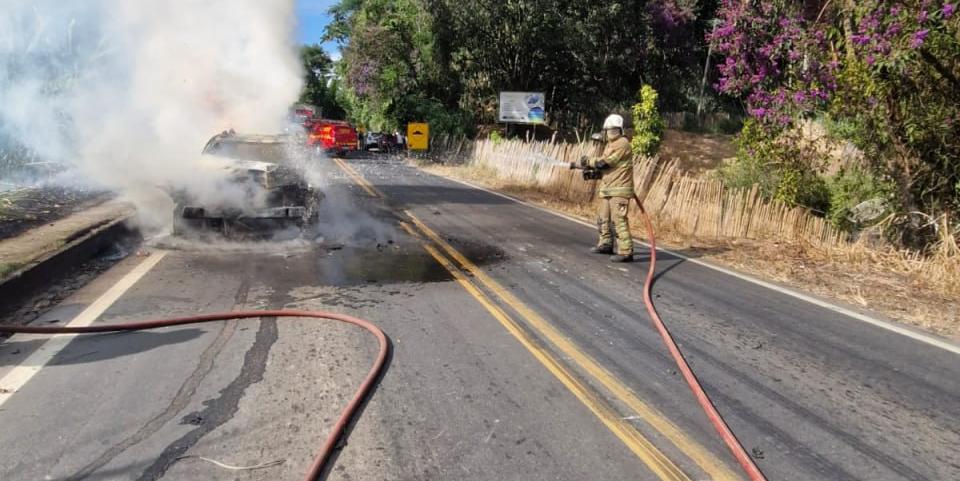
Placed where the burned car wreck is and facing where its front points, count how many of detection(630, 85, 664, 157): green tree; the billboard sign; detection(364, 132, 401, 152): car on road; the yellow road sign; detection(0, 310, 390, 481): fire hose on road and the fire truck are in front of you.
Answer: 1

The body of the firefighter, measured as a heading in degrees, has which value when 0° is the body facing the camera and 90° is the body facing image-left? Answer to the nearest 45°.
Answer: approximately 90°

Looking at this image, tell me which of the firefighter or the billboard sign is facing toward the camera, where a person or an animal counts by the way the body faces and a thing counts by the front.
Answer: the billboard sign

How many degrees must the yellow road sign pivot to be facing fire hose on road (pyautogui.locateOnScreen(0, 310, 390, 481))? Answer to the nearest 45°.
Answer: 0° — it already faces it

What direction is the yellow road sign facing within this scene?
toward the camera

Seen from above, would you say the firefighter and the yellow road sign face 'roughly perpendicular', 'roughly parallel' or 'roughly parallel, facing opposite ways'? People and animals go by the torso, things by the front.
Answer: roughly perpendicular

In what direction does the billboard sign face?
toward the camera

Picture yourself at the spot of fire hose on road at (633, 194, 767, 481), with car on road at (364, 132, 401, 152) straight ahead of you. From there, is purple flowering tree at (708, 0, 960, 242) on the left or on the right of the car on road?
right

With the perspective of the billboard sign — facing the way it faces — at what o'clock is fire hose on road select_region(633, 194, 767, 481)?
The fire hose on road is roughly at 12 o'clock from the billboard sign.

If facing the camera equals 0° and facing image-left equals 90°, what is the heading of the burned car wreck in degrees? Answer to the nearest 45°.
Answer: approximately 0°

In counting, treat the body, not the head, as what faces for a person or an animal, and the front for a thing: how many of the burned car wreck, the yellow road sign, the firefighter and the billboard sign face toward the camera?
3

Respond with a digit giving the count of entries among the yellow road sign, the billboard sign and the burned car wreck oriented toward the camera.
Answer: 3

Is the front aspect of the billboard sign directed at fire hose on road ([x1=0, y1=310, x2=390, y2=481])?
yes
